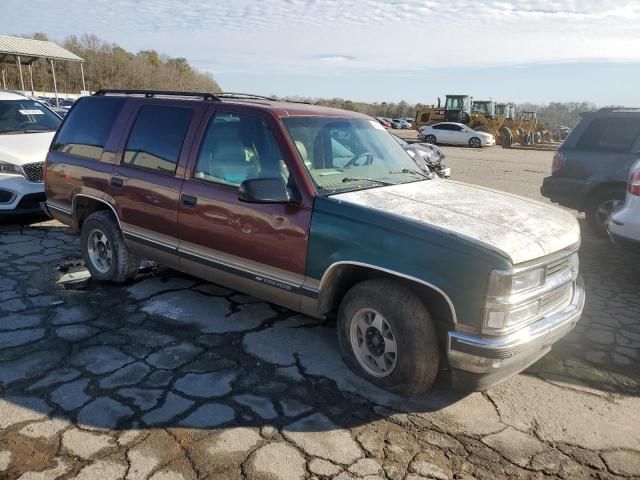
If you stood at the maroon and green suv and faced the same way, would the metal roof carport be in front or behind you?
behind

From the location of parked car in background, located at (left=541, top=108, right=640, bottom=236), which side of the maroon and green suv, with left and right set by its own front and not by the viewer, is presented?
left

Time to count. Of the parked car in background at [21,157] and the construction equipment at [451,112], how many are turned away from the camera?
0

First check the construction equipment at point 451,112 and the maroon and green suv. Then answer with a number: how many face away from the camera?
0

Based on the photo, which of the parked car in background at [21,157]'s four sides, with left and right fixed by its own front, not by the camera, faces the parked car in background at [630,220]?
front

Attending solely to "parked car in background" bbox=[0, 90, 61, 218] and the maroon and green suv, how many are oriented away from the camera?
0

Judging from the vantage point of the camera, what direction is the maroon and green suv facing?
facing the viewer and to the right of the viewer
